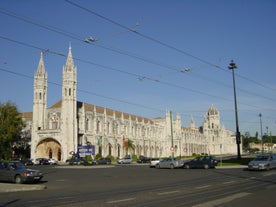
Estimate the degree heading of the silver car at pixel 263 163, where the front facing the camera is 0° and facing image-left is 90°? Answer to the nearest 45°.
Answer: approximately 45°

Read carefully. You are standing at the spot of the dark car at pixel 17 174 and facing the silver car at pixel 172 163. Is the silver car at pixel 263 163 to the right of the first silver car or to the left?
right

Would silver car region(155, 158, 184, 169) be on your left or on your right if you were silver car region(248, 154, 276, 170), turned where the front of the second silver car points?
on your right

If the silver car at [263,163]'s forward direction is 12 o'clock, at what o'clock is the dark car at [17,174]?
The dark car is roughly at 12 o'clock from the silver car.
